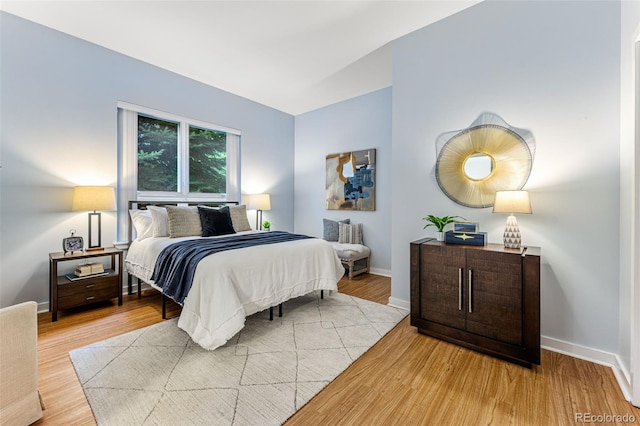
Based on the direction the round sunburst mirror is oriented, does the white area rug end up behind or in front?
in front

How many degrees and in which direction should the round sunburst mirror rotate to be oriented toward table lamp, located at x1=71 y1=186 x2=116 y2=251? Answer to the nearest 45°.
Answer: approximately 45° to its right

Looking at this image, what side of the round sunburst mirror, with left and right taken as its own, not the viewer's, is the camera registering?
front

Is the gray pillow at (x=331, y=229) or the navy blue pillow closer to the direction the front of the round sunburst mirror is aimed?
the navy blue pillow

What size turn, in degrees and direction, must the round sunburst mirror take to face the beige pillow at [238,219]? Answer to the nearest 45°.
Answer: approximately 90° to its right

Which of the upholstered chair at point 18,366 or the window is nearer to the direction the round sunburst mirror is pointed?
the upholstered chair

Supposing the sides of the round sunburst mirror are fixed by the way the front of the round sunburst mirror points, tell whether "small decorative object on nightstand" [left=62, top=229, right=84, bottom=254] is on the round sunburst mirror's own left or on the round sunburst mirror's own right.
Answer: on the round sunburst mirror's own right

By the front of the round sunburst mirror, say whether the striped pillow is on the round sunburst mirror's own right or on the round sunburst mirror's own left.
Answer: on the round sunburst mirror's own right

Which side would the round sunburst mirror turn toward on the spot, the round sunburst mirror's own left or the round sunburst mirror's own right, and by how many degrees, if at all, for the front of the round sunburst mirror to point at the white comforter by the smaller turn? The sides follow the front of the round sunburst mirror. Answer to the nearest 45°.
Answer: approximately 45° to the round sunburst mirror's own right
